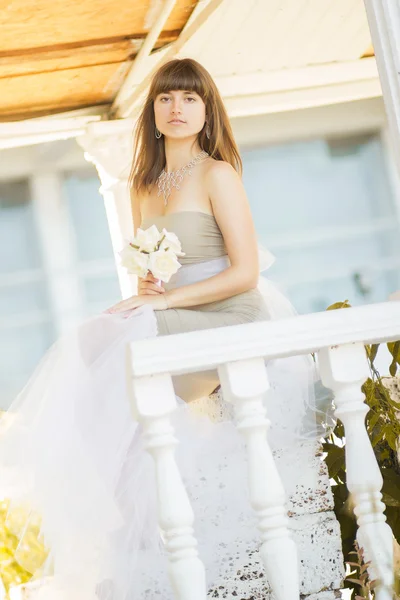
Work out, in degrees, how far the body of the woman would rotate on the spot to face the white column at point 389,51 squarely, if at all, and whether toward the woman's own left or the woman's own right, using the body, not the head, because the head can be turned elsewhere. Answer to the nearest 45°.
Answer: approximately 90° to the woman's own left

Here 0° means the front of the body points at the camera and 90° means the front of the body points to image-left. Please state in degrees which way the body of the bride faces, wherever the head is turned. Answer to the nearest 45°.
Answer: approximately 45°

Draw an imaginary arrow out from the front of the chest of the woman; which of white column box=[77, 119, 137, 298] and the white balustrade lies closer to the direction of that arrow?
the white balustrade

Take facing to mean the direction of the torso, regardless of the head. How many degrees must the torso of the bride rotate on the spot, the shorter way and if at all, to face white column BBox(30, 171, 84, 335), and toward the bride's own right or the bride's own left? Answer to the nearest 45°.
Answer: approximately 135° to the bride's own right

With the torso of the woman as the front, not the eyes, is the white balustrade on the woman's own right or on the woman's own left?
on the woman's own left

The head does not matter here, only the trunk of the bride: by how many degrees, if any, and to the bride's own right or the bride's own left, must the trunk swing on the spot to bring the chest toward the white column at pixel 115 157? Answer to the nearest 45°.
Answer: approximately 135° to the bride's own right
